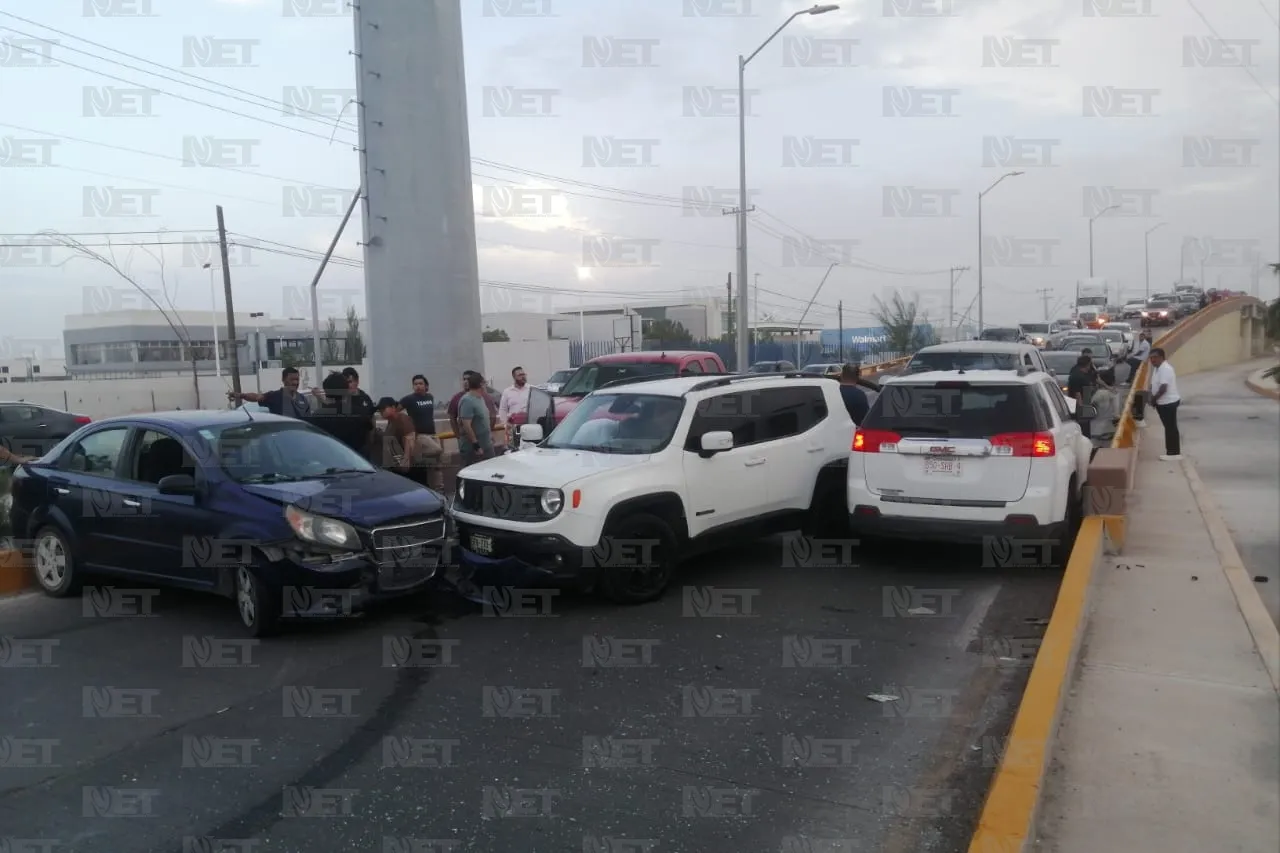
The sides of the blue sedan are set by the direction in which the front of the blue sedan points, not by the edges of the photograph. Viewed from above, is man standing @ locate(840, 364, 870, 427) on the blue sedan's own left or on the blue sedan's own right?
on the blue sedan's own left

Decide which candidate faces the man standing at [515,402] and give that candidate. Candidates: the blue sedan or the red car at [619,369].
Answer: the red car

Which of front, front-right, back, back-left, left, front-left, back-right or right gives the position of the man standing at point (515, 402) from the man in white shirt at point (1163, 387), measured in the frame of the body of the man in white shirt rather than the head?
front-left

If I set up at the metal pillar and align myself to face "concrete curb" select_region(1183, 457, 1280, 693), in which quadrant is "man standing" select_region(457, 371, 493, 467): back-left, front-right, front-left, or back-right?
front-right

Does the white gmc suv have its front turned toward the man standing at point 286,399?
no

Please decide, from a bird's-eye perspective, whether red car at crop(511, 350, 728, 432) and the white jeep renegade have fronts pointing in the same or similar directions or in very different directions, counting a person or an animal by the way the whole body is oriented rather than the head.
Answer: same or similar directions

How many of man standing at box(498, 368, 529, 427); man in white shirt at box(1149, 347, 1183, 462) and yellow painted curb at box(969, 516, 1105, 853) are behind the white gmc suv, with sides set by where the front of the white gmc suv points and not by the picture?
1

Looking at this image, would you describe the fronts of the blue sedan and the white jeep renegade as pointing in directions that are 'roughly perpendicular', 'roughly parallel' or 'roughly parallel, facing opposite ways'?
roughly perpendicular

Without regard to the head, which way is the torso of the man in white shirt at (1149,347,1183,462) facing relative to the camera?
to the viewer's left

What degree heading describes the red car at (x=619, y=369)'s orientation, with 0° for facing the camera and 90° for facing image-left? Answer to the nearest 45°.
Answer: approximately 45°

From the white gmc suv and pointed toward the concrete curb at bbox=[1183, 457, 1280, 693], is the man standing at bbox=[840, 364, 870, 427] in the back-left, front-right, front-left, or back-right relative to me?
back-left

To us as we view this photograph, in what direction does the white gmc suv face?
facing away from the viewer

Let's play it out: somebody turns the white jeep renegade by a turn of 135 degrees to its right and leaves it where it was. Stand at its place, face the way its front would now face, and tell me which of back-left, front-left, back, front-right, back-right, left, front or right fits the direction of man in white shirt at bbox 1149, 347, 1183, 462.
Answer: front-right

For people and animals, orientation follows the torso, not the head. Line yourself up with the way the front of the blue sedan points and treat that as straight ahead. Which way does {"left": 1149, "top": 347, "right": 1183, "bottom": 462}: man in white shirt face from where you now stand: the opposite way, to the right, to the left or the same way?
the opposite way

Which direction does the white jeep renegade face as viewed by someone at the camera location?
facing the viewer and to the left of the viewer

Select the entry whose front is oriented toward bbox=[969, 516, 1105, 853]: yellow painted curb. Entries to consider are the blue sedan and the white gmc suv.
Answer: the blue sedan
